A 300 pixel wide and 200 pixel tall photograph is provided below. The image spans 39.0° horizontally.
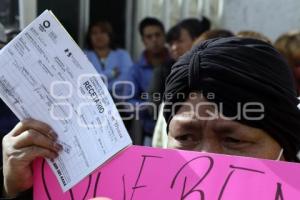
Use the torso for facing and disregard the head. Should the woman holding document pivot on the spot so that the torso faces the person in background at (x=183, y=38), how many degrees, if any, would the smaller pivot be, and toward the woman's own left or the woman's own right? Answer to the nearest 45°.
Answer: approximately 135° to the woman's own right

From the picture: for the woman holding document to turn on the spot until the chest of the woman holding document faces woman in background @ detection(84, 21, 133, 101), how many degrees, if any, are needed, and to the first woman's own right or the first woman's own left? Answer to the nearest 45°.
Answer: approximately 135° to the first woman's own right

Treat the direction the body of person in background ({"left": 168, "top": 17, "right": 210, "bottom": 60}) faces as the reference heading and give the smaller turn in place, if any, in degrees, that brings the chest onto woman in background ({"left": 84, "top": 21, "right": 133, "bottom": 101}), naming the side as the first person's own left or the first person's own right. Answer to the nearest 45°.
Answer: approximately 90° to the first person's own right

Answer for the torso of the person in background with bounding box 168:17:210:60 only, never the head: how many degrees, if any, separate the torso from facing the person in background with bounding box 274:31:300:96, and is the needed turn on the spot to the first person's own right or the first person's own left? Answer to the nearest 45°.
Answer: approximately 90° to the first person's own left

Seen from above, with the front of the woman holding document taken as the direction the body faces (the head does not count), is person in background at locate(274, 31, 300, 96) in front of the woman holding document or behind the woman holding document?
behind

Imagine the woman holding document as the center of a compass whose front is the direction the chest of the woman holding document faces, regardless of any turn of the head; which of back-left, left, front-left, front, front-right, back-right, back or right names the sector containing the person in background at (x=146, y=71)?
back-right

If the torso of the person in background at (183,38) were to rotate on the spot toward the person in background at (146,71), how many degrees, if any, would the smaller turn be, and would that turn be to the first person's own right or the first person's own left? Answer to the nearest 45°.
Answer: approximately 90° to the first person's own right

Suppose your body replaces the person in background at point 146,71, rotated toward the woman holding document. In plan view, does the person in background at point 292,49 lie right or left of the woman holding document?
left

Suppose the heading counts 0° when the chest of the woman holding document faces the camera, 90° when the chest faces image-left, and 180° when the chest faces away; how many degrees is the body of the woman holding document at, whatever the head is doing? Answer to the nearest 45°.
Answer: approximately 45°

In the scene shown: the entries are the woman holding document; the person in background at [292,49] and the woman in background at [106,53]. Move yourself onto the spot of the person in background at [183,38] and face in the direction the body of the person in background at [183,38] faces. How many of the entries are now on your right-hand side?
1

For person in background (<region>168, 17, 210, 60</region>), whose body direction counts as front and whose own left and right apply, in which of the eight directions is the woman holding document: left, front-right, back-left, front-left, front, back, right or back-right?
front-left

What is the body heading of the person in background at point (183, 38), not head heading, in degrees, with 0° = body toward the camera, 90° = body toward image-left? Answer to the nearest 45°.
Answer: approximately 45°

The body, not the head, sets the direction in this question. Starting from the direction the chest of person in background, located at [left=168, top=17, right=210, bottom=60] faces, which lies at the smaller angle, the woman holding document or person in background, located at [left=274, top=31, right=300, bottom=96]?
the woman holding document

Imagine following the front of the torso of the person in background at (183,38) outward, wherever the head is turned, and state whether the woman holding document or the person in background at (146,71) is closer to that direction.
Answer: the woman holding document
